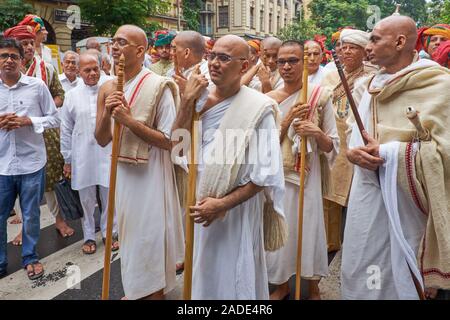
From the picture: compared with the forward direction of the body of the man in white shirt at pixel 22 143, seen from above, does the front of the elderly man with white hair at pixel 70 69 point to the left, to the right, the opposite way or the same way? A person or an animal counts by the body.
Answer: the same way

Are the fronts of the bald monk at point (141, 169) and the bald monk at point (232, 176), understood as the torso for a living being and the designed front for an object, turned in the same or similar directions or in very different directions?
same or similar directions

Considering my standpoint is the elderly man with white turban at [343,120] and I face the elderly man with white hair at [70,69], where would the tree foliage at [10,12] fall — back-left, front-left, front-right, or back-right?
front-right

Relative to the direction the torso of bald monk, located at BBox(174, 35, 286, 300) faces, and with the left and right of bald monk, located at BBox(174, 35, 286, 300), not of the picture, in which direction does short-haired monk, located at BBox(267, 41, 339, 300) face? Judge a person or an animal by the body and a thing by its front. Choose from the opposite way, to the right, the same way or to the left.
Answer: the same way

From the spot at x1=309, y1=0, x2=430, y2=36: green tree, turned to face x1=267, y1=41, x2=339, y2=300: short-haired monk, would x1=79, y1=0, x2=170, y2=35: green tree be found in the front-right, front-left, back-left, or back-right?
front-right

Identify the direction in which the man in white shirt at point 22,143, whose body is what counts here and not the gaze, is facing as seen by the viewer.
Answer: toward the camera

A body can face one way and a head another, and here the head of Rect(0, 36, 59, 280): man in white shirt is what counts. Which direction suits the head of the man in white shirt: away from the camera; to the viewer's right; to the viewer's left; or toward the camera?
toward the camera

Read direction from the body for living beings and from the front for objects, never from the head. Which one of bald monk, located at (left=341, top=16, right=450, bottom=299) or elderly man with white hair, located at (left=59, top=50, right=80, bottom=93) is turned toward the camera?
the elderly man with white hair

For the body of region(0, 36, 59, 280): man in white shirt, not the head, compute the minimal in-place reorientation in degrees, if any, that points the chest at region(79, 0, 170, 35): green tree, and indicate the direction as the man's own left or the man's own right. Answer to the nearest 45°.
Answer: approximately 180°

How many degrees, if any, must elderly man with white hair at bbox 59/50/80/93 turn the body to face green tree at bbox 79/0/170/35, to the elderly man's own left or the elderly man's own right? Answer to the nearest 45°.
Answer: approximately 180°

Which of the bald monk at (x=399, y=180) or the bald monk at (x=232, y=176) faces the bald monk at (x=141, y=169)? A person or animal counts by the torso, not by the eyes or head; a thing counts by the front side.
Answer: the bald monk at (x=399, y=180)

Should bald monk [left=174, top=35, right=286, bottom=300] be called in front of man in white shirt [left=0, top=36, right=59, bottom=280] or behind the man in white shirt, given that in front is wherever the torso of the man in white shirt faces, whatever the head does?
in front

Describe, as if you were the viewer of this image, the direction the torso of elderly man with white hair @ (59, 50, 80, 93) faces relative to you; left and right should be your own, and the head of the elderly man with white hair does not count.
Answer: facing the viewer

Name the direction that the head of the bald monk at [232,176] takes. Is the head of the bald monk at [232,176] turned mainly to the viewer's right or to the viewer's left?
to the viewer's left

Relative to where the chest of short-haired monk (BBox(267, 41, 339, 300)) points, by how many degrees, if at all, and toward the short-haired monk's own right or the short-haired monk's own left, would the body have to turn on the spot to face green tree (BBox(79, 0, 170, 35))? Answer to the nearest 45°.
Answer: approximately 90° to the short-haired monk's own right

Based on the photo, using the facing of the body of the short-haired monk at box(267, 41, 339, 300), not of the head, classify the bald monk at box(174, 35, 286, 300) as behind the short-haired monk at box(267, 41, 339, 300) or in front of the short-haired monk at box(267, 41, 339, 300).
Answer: in front

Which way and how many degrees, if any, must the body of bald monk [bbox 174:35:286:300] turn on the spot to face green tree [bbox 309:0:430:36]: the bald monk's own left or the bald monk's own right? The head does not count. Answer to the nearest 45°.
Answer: approximately 135° to the bald monk's own right
